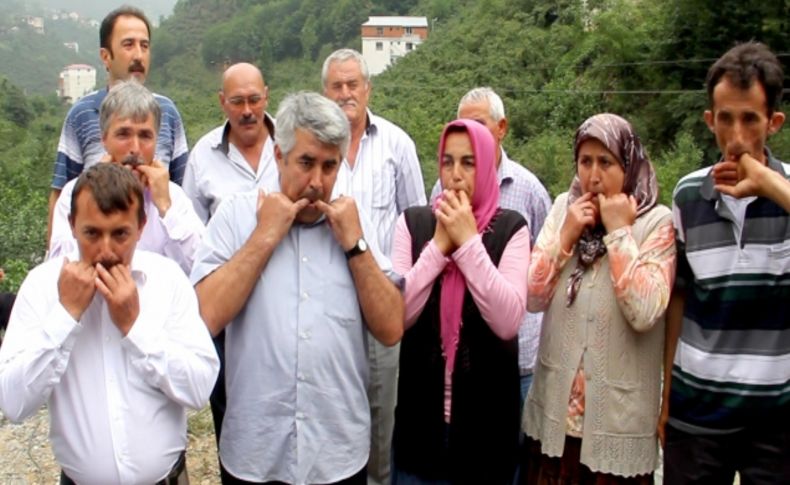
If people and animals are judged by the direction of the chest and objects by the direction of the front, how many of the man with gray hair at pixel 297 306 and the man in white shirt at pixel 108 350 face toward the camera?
2

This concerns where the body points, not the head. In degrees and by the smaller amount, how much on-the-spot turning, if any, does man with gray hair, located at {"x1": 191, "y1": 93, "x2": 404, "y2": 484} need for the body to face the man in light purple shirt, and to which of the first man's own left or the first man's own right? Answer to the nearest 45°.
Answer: approximately 135° to the first man's own left

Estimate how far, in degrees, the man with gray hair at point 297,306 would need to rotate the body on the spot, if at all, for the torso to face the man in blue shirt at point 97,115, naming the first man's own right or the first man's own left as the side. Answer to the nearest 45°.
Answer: approximately 135° to the first man's own right

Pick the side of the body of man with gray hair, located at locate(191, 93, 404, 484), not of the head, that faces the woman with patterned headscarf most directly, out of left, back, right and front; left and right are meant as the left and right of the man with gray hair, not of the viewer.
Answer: left

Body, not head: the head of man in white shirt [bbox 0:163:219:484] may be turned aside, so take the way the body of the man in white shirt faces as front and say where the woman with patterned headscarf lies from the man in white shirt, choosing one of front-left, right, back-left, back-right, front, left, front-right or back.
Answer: left

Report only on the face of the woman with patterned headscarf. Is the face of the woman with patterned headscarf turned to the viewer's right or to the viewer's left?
to the viewer's left

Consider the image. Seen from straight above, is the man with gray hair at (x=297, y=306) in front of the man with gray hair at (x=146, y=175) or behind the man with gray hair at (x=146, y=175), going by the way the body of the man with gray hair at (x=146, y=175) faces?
in front
